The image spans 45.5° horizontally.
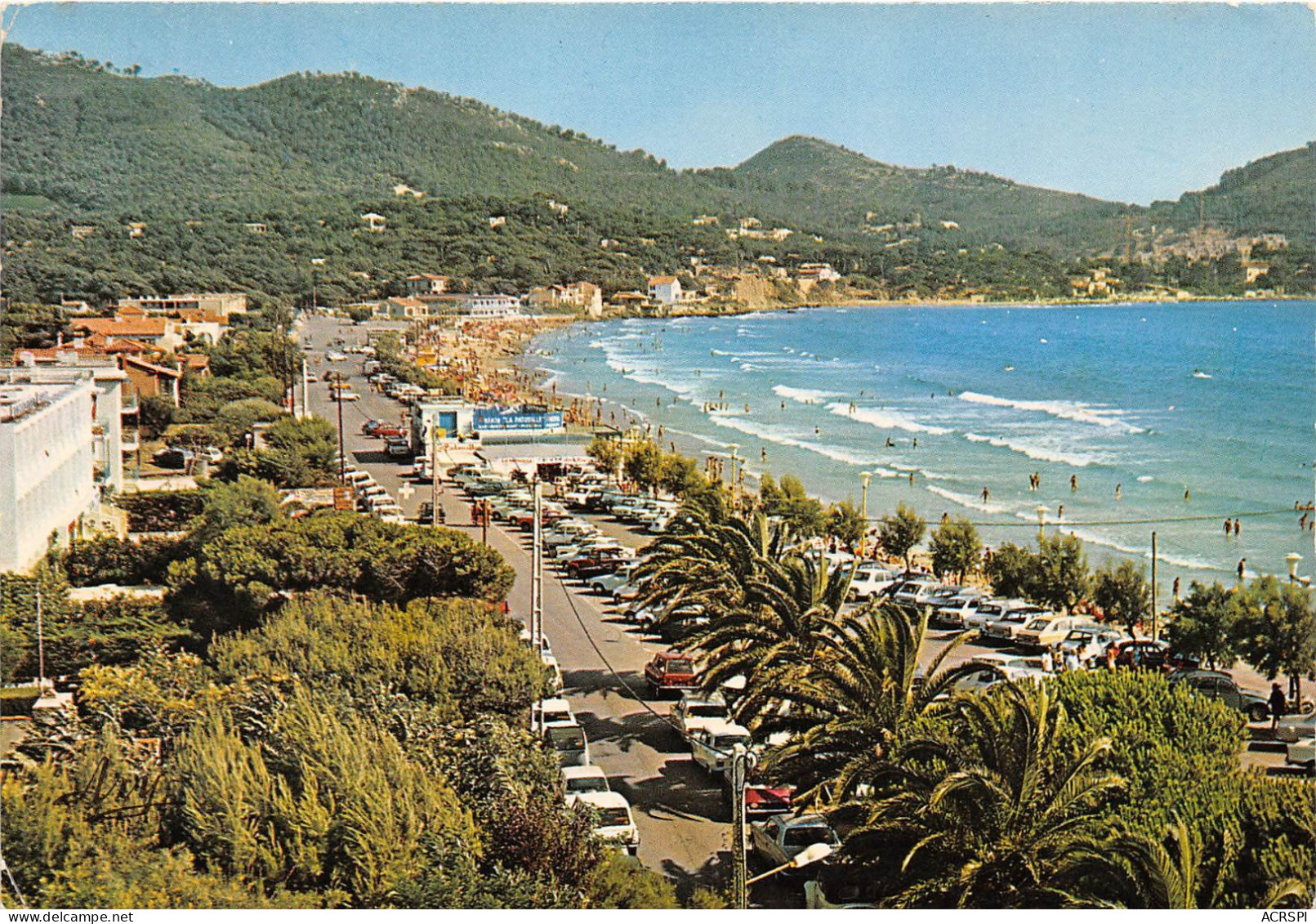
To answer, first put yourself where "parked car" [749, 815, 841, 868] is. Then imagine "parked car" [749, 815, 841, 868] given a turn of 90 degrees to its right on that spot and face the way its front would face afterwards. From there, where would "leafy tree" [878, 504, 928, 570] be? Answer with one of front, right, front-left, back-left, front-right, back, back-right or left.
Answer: front-left

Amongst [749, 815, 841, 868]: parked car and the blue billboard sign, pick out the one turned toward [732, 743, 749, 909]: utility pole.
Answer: the blue billboard sign

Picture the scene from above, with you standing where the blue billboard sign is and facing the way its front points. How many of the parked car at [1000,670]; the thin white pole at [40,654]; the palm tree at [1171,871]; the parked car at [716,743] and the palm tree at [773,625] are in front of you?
5

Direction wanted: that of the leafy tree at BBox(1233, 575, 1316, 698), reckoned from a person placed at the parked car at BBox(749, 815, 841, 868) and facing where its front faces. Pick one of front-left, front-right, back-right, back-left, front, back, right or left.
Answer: right

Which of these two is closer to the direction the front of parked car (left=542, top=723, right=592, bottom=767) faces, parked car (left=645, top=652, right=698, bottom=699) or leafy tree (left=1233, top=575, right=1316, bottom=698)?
the parked car

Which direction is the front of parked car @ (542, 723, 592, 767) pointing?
toward the camera

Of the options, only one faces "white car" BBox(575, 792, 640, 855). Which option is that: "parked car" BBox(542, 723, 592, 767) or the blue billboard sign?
the blue billboard sign

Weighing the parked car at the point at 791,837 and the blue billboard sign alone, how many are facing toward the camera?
1

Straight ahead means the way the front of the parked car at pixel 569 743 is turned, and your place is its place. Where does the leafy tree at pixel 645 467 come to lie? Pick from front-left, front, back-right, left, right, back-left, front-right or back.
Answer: back

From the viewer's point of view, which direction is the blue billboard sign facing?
toward the camera

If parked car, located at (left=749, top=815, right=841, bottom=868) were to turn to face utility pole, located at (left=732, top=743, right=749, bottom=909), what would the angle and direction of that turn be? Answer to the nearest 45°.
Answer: approximately 135° to its left

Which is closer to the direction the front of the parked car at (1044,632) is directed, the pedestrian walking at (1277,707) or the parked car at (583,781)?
the parked car

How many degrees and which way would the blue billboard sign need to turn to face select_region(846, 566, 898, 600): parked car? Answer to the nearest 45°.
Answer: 0° — it already faces it

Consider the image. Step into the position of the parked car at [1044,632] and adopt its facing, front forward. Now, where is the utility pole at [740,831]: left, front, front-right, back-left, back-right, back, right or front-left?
front-left

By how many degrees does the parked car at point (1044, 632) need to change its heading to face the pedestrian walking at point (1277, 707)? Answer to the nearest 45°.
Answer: approximately 90° to its left
